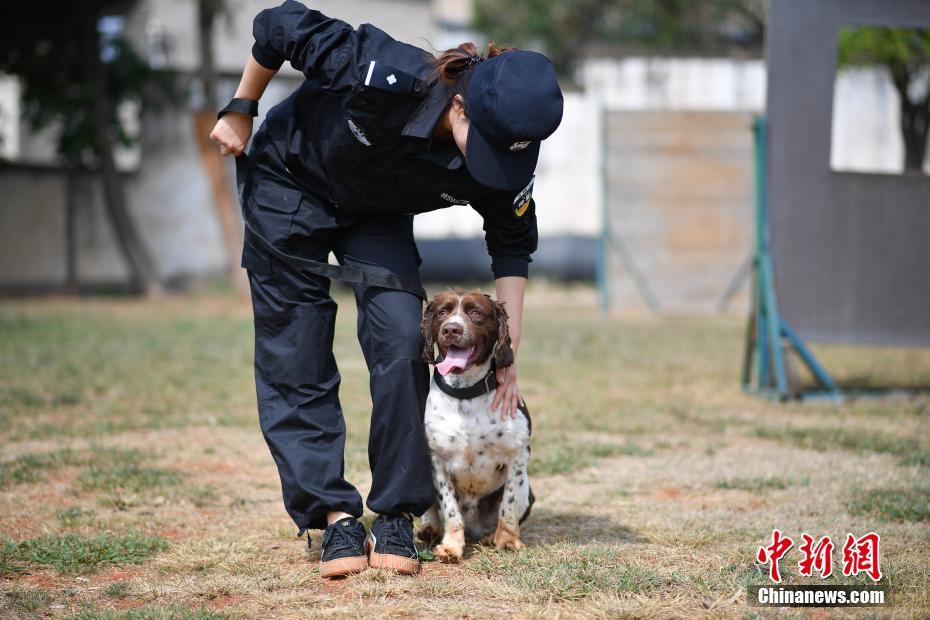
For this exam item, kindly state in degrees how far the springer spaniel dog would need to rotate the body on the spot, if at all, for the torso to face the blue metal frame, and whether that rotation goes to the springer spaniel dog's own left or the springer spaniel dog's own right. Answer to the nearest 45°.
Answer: approximately 135° to the springer spaniel dog's own left

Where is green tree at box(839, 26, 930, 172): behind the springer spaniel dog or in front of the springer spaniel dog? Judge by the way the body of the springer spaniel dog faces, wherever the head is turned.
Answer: behind

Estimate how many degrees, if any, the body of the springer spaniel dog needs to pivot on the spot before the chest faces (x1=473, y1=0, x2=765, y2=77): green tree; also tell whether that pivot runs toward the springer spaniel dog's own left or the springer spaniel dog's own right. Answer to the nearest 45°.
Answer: approximately 180°

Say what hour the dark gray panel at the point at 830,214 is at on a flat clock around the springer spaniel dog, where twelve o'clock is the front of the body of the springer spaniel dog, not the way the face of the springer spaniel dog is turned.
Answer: The dark gray panel is roughly at 7 o'clock from the springer spaniel dog.

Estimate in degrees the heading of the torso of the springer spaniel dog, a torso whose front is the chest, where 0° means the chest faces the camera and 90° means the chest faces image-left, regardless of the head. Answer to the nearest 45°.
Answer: approximately 0°
